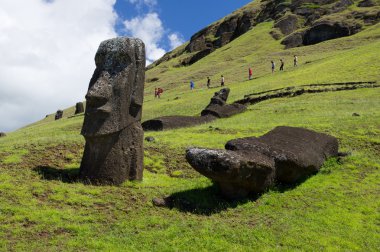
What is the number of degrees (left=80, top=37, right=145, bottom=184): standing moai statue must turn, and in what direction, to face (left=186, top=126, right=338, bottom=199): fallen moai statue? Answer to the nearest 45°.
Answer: approximately 135° to its left

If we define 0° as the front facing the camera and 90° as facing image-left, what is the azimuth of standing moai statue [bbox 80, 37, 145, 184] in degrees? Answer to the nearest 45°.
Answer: approximately 45°

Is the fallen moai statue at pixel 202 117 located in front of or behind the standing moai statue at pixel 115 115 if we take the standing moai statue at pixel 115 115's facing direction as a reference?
behind

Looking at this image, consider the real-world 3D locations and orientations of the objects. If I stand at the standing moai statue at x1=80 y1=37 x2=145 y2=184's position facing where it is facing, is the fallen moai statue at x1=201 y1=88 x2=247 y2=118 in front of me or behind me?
behind
